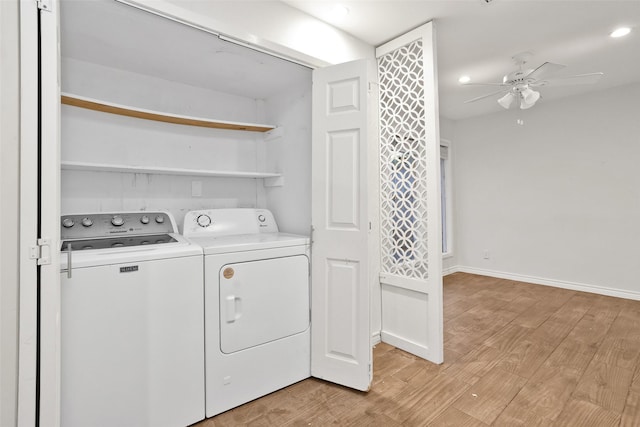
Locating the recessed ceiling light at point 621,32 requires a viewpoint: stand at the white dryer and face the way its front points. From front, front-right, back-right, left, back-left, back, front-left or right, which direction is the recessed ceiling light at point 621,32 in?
front-left

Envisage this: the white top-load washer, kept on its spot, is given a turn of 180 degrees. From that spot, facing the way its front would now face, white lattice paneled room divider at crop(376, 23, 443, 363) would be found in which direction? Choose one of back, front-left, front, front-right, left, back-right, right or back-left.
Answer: right

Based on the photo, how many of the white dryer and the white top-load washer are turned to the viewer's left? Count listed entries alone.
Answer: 0

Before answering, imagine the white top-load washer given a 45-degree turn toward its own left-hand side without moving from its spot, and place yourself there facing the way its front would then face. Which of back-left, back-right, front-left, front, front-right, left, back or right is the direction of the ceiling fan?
front-left

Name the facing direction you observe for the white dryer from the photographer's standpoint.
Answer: facing the viewer and to the right of the viewer

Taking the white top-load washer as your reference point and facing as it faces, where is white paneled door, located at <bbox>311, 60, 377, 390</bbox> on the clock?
The white paneled door is roughly at 9 o'clock from the white top-load washer.

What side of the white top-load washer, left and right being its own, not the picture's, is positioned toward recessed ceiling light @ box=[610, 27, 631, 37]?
left

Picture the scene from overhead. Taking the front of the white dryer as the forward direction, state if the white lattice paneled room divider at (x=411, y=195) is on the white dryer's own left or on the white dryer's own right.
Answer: on the white dryer's own left

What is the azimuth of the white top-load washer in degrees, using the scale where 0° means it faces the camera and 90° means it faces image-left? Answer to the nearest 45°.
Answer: approximately 0°
